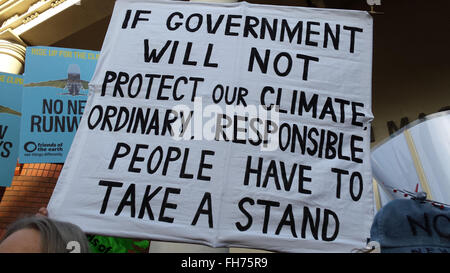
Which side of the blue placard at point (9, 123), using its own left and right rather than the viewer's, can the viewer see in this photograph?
front

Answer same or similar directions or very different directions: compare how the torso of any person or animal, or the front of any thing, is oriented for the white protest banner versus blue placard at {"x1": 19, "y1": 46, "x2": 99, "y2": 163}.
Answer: same or similar directions

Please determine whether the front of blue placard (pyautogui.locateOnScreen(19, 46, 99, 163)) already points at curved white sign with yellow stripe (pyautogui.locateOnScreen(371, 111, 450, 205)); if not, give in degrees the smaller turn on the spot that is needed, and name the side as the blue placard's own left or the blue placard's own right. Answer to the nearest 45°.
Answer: approximately 45° to the blue placard's own left

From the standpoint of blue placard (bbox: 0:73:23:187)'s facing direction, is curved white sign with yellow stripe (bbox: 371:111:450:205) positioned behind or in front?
in front

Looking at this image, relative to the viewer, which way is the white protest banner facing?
toward the camera

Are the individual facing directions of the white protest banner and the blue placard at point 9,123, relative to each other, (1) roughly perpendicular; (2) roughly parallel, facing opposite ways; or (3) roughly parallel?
roughly parallel
